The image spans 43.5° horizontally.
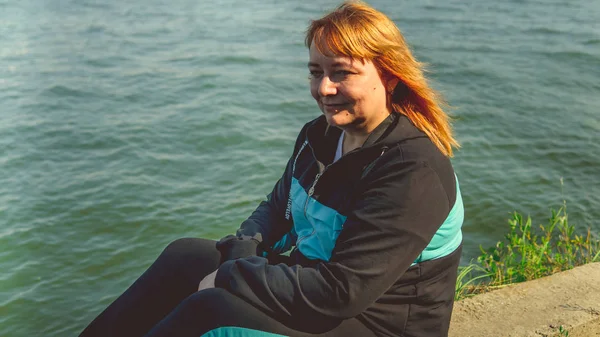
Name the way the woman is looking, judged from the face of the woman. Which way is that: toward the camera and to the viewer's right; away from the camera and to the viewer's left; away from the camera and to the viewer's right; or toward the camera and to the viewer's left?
toward the camera and to the viewer's left

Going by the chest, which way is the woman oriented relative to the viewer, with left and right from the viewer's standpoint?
facing the viewer and to the left of the viewer
